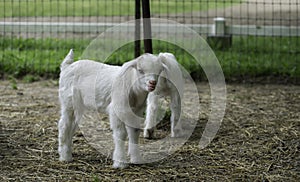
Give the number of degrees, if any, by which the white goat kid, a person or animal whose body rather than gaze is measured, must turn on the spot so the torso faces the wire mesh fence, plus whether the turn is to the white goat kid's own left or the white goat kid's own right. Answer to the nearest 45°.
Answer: approximately 135° to the white goat kid's own left

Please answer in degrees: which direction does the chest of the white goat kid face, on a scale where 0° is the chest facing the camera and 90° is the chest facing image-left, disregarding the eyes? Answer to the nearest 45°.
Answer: approximately 315°
